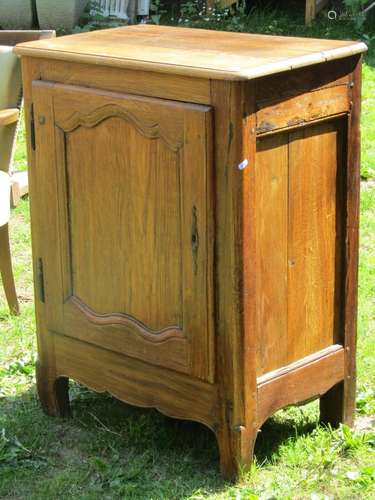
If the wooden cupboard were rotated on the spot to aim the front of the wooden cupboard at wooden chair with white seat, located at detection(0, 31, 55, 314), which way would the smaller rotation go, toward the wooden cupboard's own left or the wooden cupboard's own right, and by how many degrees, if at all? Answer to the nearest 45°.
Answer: approximately 90° to the wooden cupboard's own right

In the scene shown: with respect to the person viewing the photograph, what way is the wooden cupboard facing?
facing the viewer and to the left of the viewer
